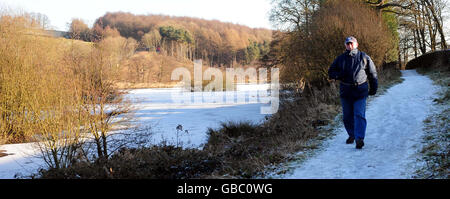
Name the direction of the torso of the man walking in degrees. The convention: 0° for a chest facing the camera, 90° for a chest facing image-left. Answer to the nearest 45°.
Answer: approximately 0°
